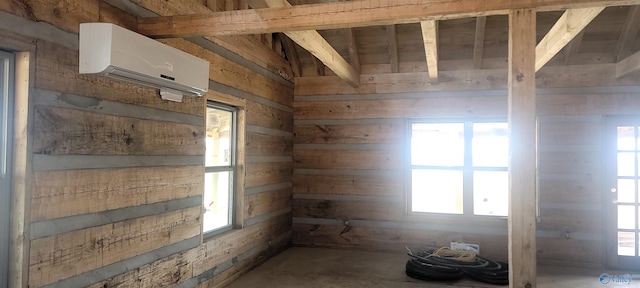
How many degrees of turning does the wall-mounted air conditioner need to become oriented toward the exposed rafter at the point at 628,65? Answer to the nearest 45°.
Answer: approximately 45° to its left

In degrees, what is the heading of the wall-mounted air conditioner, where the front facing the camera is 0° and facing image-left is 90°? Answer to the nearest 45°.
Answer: approximately 315°

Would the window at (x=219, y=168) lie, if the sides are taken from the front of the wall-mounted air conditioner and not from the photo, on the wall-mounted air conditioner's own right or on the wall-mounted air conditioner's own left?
on the wall-mounted air conditioner's own left

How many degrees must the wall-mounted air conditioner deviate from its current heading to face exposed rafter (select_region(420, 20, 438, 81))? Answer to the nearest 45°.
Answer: approximately 45° to its left

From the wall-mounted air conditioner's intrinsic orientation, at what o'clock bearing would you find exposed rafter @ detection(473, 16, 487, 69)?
The exposed rafter is roughly at 10 o'clock from the wall-mounted air conditioner.

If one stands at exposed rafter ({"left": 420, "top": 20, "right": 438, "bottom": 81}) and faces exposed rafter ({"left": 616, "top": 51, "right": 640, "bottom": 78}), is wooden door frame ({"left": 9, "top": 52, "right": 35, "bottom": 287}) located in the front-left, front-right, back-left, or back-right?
back-right

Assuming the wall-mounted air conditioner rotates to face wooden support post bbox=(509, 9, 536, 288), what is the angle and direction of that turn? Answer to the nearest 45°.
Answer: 0° — it already faces it
